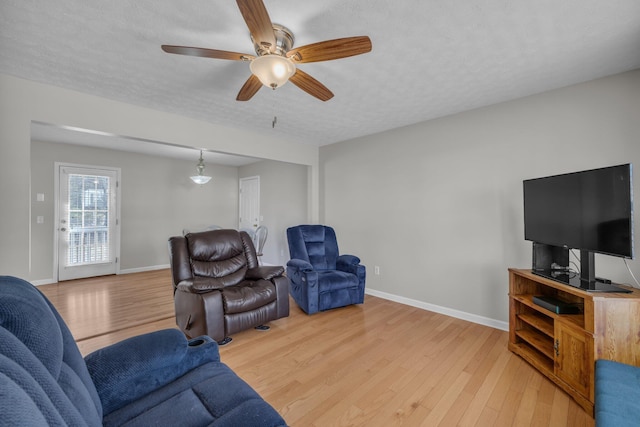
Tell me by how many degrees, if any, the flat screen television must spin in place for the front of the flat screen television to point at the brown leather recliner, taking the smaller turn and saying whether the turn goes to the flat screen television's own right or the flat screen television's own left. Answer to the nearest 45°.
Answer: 0° — it already faces it

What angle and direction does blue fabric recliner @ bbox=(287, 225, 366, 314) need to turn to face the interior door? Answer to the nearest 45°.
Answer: approximately 180°

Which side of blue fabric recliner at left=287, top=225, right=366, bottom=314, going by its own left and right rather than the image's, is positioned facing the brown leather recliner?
right

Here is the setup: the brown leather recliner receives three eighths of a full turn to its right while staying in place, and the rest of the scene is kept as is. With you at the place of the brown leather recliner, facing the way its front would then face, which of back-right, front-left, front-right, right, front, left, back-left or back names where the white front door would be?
front-right

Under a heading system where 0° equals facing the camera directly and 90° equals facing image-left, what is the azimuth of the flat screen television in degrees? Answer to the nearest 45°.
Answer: approximately 45°

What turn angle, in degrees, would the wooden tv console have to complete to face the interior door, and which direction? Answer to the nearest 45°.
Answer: approximately 45° to its right

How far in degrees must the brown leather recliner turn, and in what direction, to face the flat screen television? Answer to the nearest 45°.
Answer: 0° — it already faces it

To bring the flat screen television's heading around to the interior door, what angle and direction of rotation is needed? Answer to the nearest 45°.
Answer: approximately 45° to its right

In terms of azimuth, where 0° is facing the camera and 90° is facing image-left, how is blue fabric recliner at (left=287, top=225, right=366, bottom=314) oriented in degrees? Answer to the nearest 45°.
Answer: approximately 315°

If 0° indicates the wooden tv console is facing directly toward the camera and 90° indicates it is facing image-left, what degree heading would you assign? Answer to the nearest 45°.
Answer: approximately 45°

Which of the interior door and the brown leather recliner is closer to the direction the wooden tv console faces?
the brown leather recliner

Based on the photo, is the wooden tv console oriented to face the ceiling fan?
yes
